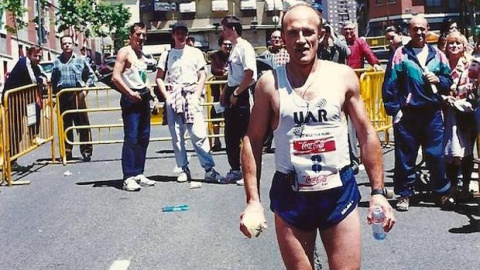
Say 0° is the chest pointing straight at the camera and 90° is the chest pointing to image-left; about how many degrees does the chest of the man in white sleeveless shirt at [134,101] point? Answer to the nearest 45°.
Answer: approximately 315°

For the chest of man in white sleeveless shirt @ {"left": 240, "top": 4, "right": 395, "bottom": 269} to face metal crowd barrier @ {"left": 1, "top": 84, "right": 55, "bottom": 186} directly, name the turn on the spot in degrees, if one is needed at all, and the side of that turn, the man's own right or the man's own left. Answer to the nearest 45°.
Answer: approximately 135° to the man's own right

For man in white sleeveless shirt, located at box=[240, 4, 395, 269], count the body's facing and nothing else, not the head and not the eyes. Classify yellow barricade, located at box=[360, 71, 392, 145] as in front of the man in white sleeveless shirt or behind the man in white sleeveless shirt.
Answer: behind

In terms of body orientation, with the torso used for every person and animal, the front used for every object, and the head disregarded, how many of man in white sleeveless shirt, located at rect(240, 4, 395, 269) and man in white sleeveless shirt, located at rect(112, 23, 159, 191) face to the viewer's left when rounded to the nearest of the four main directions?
0

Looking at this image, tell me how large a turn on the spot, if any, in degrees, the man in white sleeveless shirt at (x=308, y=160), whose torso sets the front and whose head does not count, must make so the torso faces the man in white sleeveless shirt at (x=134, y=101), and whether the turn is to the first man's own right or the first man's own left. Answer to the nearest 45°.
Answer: approximately 180°

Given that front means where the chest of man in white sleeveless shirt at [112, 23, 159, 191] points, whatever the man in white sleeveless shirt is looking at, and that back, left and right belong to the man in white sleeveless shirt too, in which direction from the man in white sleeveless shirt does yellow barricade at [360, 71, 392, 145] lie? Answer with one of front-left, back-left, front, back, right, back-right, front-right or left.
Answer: left

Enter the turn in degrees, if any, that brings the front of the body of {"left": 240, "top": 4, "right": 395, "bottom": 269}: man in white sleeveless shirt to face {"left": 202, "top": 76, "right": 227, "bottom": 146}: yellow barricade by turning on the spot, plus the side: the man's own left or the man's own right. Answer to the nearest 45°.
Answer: approximately 180°

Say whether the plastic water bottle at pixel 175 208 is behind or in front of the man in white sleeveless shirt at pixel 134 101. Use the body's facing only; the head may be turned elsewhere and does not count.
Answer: in front

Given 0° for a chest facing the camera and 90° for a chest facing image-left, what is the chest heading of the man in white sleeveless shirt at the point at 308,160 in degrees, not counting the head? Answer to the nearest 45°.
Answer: approximately 0°

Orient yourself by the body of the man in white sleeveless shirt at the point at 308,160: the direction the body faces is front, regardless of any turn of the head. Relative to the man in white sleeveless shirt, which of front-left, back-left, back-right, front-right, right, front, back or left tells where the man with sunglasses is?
back
